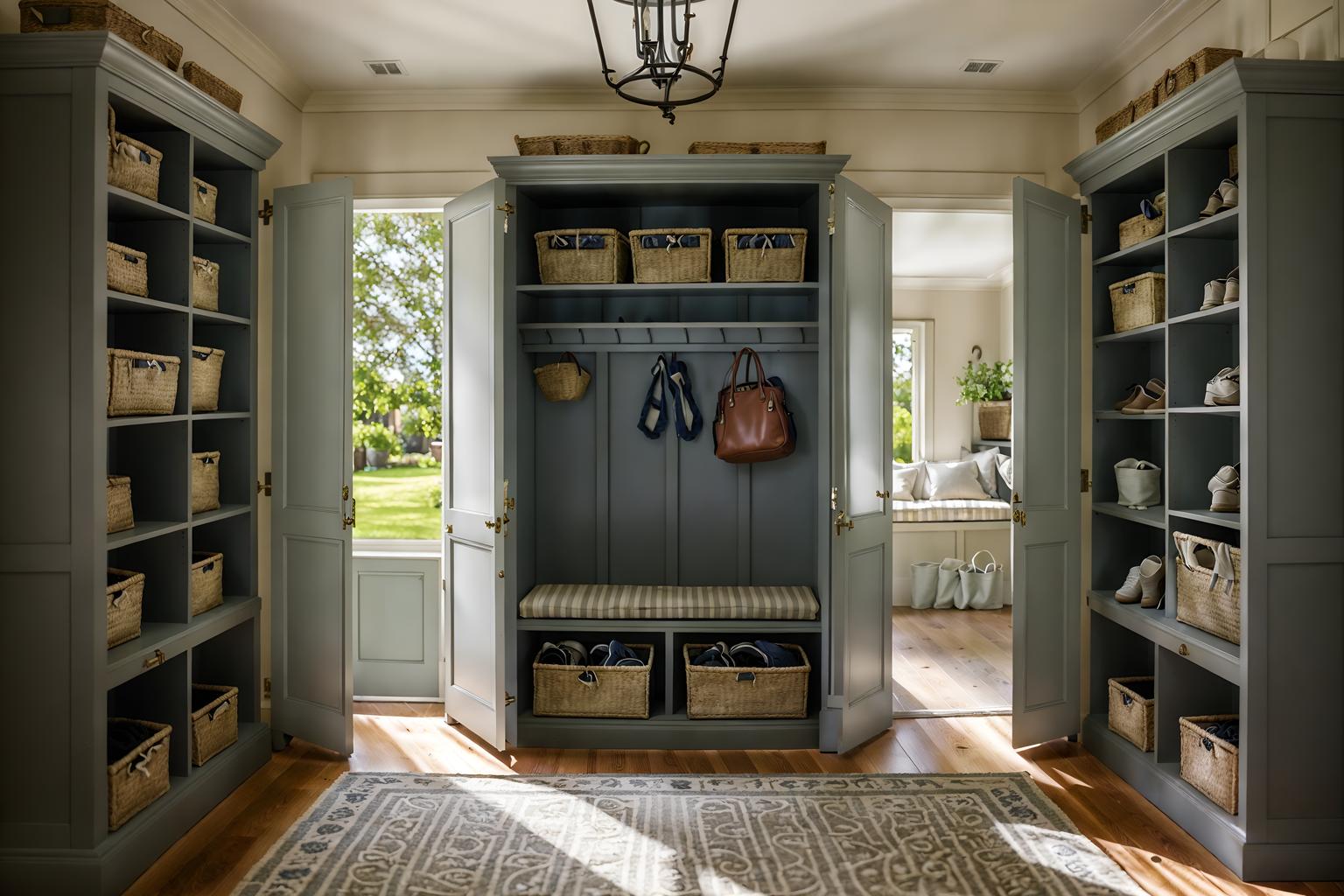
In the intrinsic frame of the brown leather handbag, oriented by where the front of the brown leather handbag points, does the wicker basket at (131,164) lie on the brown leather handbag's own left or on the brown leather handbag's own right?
on the brown leather handbag's own right

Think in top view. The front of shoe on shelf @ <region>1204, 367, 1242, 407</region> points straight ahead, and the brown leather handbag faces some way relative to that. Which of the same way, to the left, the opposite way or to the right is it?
to the left

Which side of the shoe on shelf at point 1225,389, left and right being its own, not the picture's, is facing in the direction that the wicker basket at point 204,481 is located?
front

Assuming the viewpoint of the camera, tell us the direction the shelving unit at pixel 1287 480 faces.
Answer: facing the viewer and to the left of the viewer

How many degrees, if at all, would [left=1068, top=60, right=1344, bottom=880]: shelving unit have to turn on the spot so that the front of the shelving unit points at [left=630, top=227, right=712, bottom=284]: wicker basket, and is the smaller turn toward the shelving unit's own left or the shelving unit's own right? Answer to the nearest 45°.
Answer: approximately 45° to the shelving unit's own right

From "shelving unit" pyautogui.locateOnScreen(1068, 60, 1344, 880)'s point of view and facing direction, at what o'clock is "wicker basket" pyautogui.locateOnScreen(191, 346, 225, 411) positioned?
The wicker basket is roughly at 1 o'clock from the shelving unit.

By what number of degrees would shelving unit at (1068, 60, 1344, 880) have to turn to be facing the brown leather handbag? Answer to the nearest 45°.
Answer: approximately 45° to its right

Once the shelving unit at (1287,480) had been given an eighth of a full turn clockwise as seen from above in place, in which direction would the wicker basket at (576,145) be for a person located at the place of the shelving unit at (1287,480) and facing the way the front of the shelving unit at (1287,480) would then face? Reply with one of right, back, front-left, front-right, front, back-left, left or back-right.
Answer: front

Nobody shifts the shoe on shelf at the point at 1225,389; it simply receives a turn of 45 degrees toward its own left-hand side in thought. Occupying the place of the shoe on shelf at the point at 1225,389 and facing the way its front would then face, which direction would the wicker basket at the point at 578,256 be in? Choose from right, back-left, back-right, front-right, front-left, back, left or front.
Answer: right

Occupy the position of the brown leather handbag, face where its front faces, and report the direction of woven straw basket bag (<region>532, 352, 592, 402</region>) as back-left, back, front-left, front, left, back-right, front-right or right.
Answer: right

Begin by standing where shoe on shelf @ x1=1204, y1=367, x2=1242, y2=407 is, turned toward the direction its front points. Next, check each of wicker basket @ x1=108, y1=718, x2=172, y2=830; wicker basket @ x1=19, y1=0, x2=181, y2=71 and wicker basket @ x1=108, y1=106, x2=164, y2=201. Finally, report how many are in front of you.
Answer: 3

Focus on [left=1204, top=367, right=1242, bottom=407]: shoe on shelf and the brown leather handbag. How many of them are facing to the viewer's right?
0

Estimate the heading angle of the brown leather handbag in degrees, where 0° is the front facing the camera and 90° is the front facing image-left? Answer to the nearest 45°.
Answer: approximately 0°

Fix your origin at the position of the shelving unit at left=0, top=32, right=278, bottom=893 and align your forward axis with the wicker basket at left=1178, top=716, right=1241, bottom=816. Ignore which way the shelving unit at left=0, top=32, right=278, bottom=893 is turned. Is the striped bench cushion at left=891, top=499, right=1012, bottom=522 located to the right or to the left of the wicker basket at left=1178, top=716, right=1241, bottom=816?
left
